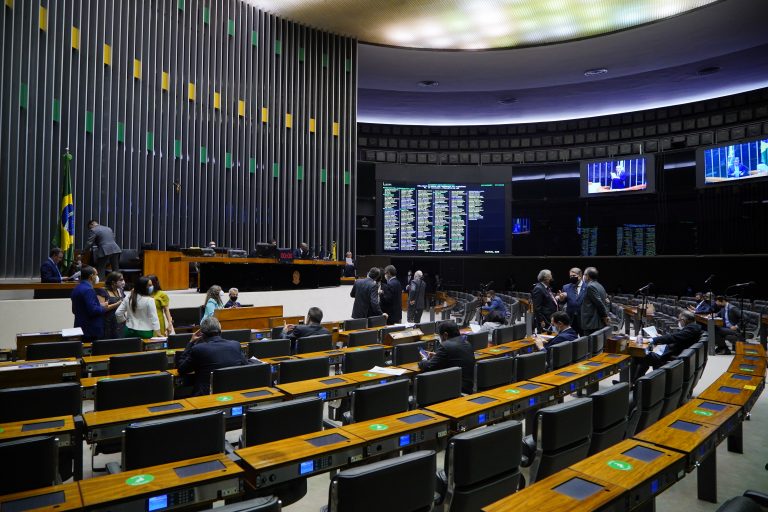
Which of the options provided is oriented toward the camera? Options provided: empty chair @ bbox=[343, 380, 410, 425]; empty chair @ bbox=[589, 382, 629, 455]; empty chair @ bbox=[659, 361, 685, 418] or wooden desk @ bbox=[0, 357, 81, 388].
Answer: the wooden desk

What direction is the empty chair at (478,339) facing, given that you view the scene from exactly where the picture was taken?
facing away from the viewer and to the left of the viewer

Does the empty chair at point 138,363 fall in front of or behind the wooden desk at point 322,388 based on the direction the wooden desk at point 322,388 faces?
behind

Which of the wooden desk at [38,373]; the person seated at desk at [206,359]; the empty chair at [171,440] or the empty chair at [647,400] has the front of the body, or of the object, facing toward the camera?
the wooden desk

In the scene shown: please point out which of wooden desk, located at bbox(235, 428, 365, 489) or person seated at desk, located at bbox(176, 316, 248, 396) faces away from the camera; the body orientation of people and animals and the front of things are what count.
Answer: the person seated at desk

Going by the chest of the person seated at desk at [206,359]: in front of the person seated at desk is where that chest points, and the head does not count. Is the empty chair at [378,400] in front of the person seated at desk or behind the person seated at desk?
behind

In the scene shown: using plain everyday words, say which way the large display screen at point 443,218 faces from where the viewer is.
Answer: facing the viewer

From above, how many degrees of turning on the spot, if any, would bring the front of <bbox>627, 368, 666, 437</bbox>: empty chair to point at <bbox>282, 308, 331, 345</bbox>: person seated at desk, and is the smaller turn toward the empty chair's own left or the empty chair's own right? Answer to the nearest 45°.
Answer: approximately 45° to the empty chair's own left

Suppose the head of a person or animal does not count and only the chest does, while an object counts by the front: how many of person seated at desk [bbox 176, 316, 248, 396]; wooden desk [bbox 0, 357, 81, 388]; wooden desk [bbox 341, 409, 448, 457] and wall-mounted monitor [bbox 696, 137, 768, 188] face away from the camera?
1

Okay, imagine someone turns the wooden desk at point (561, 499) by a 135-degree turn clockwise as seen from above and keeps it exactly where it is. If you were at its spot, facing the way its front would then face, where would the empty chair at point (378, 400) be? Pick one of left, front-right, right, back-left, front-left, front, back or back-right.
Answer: front-right

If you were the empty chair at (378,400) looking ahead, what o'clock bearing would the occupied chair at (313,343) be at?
the occupied chair at (313,343) is roughly at 1 o'clock from the empty chair at (378,400).

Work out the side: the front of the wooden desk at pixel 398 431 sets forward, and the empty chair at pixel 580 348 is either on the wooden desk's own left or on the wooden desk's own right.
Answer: on the wooden desk's own left

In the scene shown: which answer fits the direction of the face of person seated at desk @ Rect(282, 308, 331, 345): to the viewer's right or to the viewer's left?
to the viewer's left

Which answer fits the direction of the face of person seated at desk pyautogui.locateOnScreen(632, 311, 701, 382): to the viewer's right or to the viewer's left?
to the viewer's left

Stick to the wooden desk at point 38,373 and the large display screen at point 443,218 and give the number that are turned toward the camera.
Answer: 2

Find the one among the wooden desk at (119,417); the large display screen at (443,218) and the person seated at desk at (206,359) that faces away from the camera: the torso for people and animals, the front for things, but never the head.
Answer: the person seated at desk

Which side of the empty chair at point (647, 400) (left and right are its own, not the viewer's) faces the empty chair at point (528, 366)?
front

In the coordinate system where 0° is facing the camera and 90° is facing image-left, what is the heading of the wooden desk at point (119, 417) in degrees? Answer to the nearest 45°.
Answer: approximately 315°

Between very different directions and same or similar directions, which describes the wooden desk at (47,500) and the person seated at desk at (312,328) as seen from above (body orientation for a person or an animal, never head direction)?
very different directions

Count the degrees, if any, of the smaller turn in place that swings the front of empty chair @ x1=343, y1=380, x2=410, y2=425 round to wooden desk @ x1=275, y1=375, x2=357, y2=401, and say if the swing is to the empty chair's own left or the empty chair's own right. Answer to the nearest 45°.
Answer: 0° — it already faces it
